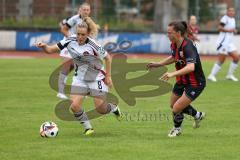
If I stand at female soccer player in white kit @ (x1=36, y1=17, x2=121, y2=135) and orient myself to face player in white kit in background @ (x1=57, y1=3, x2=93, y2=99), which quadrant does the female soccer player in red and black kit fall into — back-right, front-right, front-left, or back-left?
back-right

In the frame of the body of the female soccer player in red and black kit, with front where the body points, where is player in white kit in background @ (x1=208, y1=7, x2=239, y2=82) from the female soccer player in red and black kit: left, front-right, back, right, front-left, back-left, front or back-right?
back-right

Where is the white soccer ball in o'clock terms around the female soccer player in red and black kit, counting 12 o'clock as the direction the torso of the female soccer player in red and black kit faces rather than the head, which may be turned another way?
The white soccer ball is roughly at 1 o'clock from the female soccer player in red and black kit.

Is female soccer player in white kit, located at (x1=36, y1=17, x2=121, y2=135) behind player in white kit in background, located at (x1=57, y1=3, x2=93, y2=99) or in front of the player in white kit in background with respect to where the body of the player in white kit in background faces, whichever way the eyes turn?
in front

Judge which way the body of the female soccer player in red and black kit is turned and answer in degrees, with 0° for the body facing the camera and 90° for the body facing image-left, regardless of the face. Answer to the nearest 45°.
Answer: approximately 45°
